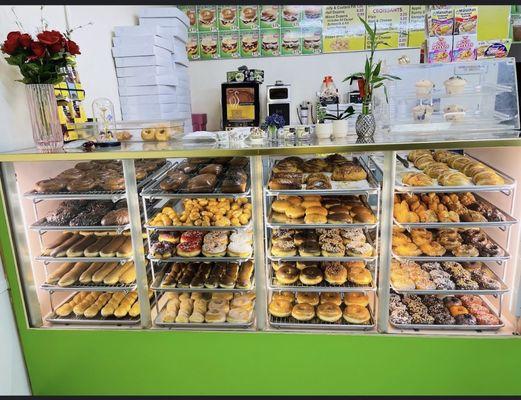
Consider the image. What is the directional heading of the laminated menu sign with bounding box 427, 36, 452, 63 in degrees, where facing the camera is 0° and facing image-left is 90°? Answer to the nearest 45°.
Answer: approximately 0°

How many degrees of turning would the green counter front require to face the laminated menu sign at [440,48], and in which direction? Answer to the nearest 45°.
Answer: approximately 135° to its left

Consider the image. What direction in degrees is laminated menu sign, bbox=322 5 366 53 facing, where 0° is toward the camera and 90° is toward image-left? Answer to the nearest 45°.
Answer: approximately 0°

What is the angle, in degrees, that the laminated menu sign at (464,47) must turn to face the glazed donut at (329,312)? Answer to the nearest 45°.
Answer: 0° — it already faces it
